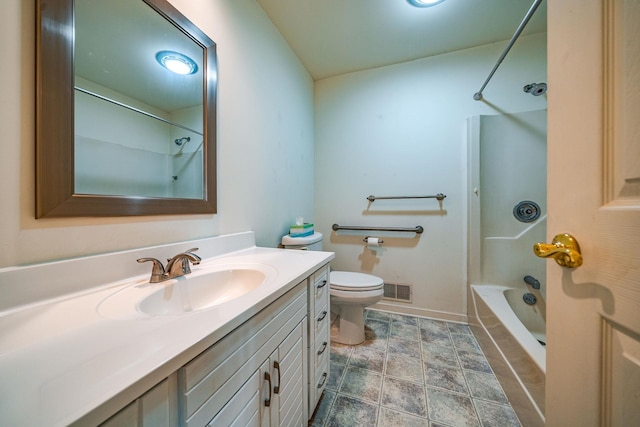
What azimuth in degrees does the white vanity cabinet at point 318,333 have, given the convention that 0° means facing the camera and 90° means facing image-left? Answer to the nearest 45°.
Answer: approximately 270°

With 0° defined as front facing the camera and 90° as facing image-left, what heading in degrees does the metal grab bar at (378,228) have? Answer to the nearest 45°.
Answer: approximately 0°

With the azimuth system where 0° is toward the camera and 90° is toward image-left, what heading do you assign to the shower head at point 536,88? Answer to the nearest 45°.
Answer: approximately 0°

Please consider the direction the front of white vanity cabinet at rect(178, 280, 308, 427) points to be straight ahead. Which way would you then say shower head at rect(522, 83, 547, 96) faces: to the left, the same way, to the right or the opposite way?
to the right

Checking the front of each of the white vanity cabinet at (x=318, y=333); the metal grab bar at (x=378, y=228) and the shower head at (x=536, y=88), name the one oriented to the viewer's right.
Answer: the white vanity cabinet

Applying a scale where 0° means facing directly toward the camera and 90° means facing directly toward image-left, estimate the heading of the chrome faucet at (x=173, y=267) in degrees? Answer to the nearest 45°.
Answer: approximately 315°

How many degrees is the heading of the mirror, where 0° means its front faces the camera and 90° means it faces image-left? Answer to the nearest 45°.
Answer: approximately 315°

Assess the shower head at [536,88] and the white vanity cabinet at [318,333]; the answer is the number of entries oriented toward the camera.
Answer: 1

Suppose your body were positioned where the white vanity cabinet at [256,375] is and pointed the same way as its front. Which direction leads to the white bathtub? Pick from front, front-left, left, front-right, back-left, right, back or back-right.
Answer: front-left
